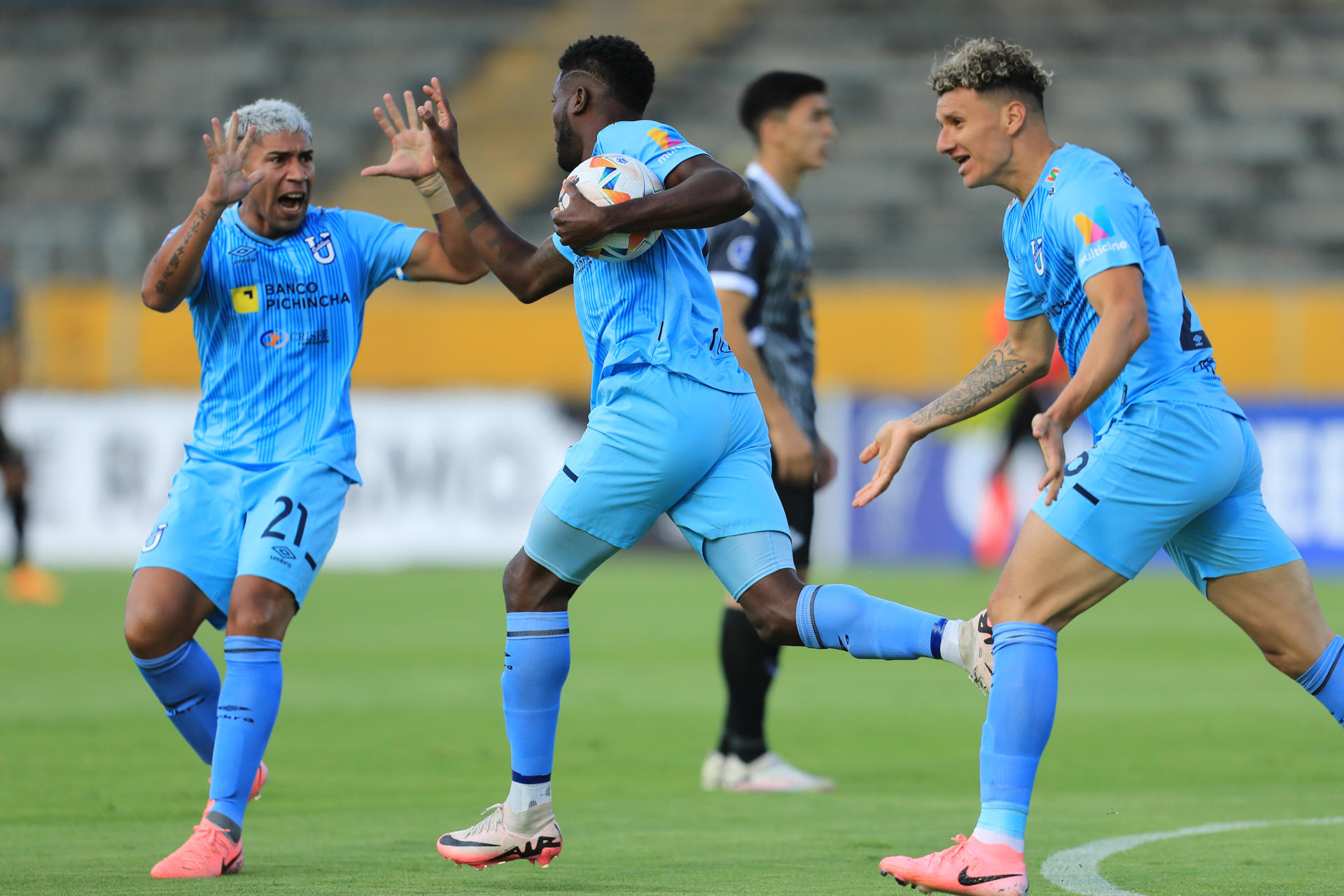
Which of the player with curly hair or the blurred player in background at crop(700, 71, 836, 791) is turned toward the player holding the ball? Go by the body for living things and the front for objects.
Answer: the player with curly hair

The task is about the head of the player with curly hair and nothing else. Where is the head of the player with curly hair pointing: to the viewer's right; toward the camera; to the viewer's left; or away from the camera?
to the viewer's left

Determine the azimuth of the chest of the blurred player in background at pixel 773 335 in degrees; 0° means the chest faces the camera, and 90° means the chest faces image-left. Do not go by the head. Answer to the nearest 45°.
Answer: approximately 270°

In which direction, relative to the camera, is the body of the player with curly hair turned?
to the viewer's left

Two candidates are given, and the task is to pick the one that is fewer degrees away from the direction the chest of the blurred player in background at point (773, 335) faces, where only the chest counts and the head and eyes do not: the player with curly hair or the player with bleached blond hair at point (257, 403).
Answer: the player with curly hair

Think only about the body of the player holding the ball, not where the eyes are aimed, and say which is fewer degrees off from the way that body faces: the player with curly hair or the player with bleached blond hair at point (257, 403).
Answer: the player with bleached blond hair

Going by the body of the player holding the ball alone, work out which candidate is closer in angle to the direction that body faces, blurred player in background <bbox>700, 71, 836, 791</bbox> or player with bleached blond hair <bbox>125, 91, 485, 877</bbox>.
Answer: the player with bleached blond hair

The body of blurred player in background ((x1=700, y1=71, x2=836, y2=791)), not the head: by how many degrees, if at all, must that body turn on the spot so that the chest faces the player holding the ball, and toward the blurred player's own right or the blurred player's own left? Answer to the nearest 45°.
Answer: approximately 90° to the blurred player's own right

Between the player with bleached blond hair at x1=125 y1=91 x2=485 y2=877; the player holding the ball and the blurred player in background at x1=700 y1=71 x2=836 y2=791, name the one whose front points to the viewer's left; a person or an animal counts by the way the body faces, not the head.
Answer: the player holding the ball
